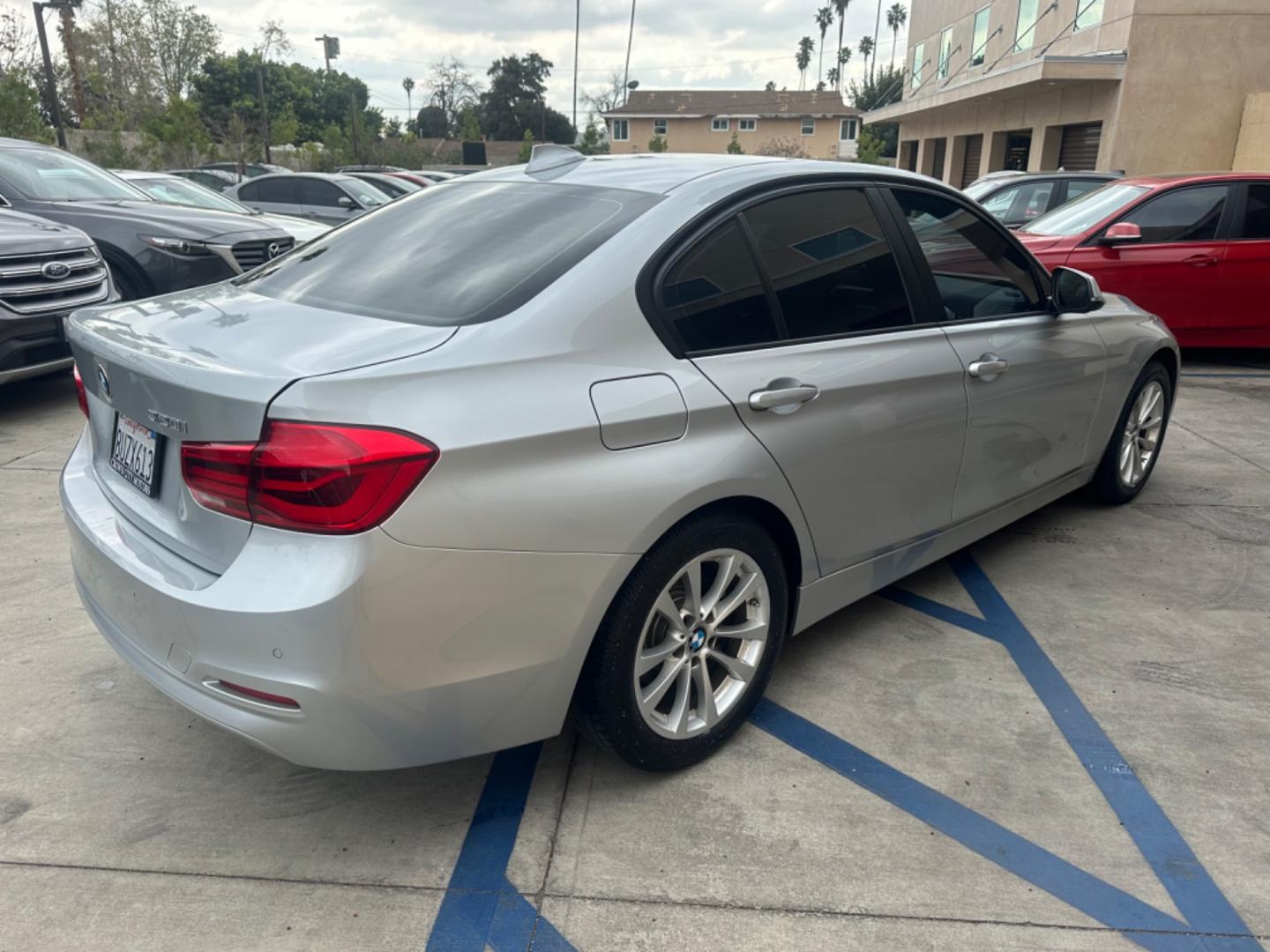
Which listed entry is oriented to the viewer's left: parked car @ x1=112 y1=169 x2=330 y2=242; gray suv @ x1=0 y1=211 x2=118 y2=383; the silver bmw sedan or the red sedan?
the red sedan

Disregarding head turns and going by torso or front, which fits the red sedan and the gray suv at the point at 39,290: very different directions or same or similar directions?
very different directions

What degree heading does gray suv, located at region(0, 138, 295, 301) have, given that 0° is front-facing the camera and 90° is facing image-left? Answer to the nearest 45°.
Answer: approximately 315°

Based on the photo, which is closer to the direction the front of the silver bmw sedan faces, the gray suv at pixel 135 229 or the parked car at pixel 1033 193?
the parked car

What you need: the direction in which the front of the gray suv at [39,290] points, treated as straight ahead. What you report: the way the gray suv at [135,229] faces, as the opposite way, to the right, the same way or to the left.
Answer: the same way

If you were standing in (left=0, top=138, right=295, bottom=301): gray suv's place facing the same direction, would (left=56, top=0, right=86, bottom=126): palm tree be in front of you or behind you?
behind

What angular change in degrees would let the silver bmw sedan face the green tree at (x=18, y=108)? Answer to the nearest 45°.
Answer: approximately 90° to its left

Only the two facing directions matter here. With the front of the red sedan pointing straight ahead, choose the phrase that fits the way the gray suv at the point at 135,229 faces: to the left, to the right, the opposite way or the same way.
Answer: the opposite way

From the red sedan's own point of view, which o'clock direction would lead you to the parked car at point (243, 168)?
The parked car is roughly at 1 o'clock from the red sedan.

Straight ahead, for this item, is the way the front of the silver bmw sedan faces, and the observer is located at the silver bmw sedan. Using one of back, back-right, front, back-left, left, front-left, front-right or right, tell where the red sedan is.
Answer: front

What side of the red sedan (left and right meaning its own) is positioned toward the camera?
left

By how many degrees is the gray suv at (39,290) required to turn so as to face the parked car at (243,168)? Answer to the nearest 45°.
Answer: approximately 135° to its left

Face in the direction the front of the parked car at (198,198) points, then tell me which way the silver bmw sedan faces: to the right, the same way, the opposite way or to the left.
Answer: to the left

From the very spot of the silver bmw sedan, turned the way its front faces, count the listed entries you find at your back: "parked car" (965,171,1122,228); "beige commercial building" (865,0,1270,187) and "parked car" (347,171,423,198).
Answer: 0

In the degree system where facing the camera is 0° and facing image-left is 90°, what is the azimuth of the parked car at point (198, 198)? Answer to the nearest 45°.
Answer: approximately 315°

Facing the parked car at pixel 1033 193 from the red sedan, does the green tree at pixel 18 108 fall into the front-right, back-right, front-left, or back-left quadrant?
front-left

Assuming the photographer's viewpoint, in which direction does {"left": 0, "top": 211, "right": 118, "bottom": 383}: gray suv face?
facing the viewer and to the right of the viewer
